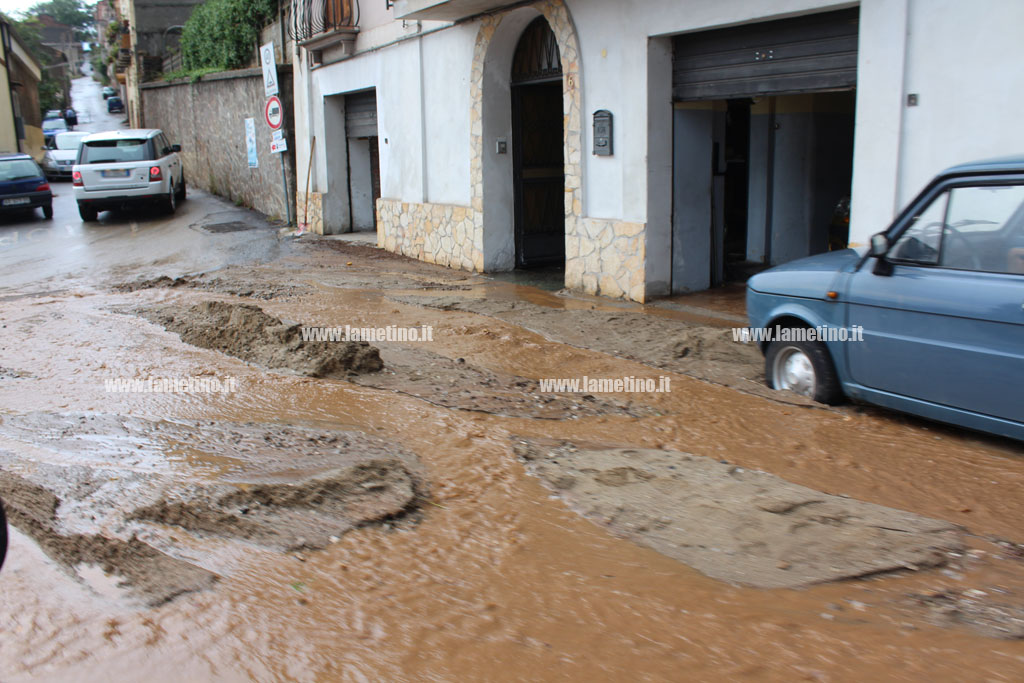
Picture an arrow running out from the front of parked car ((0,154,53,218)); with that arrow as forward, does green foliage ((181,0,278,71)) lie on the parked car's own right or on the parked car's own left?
on the parked car's own right

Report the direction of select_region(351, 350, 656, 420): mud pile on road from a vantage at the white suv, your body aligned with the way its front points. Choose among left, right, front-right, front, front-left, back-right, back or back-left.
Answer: back

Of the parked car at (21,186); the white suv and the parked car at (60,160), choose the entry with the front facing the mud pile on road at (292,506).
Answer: the parked car at (60,160)

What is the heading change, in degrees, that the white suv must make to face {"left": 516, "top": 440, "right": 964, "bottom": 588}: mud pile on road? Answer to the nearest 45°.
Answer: approximately 180°

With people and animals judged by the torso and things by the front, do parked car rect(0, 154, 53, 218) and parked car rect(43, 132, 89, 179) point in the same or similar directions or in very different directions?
very different directions

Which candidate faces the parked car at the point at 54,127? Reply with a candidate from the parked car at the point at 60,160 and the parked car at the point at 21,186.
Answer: the parked car at the point at 21,186

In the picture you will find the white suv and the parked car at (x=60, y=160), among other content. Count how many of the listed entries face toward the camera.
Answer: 1

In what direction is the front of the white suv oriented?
away from the camera

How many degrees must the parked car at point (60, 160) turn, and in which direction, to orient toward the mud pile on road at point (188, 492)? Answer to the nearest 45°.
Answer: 0° — it already faces it

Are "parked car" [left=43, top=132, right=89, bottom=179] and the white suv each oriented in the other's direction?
yes

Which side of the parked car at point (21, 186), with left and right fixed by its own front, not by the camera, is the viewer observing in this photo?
back

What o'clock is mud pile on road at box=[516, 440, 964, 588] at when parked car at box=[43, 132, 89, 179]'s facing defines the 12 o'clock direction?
The mud pile on road is roughly at 12 o'clock from the parked car.

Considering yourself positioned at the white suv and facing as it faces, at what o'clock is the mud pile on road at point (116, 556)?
The mud pile on road is roughly at 6 o'clock from the white suv.

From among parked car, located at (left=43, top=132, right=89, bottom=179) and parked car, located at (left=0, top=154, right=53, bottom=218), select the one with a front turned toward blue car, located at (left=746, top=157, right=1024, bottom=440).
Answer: parked car, located at (left=43, top=132, right=89, bottom=179)

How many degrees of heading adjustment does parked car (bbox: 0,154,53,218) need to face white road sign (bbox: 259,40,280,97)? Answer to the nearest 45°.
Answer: approximately 135° to its right

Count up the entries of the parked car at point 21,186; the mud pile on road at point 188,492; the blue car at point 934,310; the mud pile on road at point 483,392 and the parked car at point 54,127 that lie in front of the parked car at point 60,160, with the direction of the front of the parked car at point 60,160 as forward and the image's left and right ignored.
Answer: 4

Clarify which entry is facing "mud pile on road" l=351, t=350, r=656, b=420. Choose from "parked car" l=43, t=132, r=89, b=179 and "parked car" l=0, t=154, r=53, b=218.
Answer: "parked car" l=43, t=132, r=89, b=179

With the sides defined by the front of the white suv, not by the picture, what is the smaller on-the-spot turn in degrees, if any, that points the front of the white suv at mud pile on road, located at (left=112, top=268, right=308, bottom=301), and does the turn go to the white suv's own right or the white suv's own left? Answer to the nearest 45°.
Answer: approximately 180°
